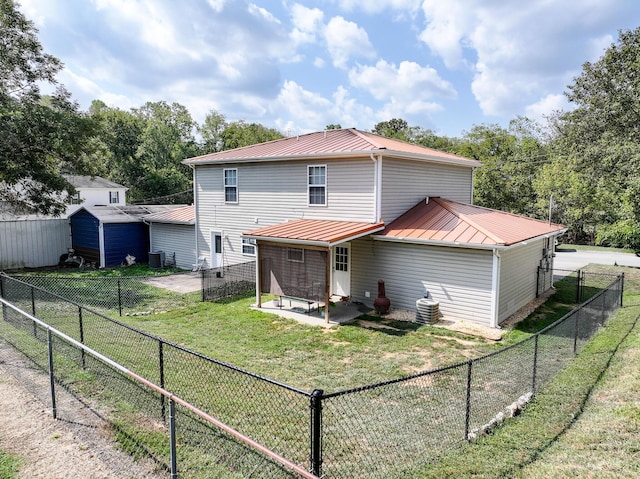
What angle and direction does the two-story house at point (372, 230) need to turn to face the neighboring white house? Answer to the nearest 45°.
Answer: approximately 90° to its left

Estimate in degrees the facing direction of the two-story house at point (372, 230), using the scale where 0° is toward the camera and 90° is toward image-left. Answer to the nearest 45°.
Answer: approximately 225°

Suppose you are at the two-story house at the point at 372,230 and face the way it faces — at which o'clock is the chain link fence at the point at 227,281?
The chain link fence is roughly at 8 o'clock from the two-story house.

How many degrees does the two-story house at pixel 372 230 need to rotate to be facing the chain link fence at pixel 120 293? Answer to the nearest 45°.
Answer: approximately 135° to its left

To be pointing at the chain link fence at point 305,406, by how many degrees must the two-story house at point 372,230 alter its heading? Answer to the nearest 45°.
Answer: approximately 135° to its right

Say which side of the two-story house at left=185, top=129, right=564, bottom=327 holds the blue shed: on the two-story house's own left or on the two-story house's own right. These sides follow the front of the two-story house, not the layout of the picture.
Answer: on the two-story house's own left
